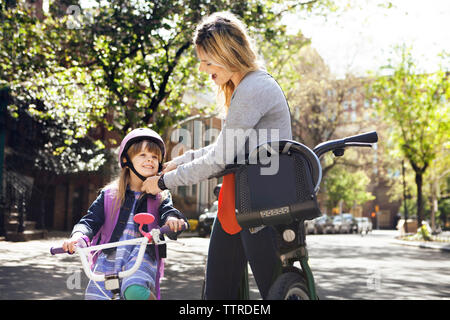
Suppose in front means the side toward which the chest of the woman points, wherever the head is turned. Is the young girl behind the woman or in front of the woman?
in front

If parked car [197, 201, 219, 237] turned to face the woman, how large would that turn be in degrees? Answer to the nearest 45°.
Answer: approximately 45° to its left

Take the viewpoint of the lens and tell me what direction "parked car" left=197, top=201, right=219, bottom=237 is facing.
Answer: facing the viewer and to the left of the viewer

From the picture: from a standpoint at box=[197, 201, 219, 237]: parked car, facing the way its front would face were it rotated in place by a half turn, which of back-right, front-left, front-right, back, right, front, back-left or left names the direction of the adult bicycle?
back-right

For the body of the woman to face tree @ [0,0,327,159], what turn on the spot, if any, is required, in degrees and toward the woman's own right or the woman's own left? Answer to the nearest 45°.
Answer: approximately 90° to the woman's own right

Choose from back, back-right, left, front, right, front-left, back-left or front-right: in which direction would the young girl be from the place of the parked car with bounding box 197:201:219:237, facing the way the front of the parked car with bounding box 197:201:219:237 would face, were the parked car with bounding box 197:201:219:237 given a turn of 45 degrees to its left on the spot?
front

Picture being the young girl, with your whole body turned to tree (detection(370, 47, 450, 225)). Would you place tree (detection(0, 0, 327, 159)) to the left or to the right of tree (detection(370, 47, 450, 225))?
left

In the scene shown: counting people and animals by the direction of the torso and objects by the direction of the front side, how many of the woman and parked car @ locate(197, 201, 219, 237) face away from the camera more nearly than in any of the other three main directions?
0

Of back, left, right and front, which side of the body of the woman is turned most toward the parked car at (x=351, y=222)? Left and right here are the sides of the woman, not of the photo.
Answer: right

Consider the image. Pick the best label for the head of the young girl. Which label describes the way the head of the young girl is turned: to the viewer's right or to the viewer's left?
to the viewer's right

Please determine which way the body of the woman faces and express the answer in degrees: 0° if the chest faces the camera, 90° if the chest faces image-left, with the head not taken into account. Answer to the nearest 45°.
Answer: approximately 90°

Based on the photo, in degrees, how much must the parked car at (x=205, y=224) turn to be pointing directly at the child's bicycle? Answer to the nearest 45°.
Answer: approximately 45° to its left

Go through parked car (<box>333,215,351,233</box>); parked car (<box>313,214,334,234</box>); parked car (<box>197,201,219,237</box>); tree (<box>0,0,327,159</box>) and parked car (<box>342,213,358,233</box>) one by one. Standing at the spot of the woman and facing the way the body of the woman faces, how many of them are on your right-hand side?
5
